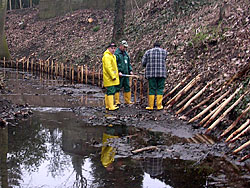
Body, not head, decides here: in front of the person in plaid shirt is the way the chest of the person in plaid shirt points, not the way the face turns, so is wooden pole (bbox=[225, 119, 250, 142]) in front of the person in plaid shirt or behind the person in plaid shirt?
behind

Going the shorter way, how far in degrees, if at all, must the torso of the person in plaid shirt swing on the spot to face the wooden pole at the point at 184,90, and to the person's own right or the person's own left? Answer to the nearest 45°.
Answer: approximately 90° to the person's own right

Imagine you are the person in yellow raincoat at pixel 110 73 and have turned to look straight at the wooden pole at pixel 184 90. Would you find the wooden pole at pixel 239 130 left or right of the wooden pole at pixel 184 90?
right

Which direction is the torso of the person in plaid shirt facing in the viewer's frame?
away from the camera

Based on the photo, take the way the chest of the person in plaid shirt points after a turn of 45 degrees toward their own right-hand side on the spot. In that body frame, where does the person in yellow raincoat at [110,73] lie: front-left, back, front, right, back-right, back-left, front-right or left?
back-left

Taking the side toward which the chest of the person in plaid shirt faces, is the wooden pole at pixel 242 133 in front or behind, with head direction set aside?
behind
